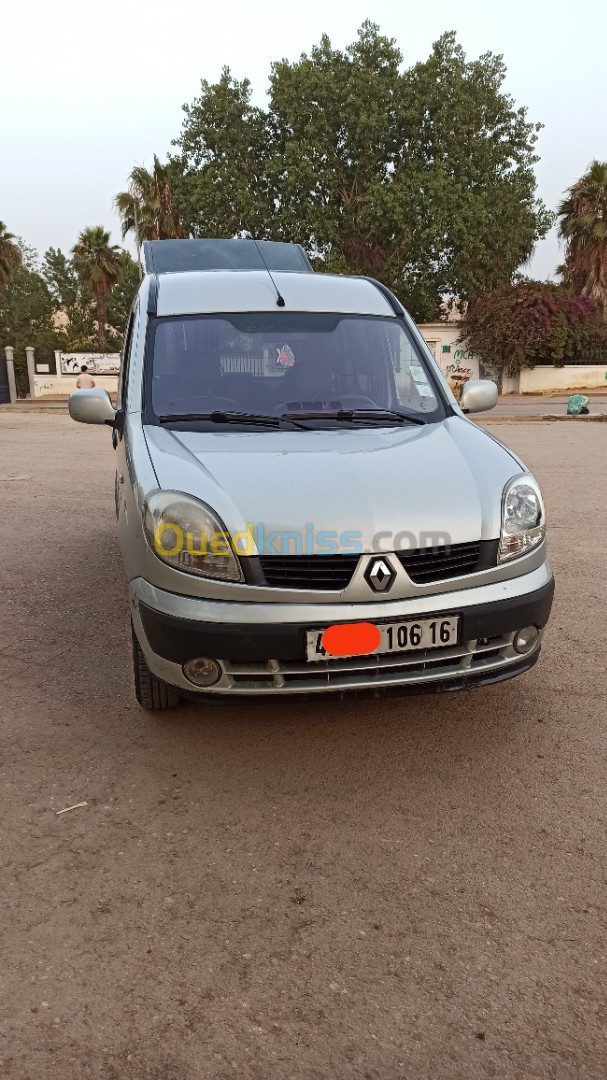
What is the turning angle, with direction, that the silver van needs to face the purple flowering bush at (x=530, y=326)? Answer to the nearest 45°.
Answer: approximately 180°

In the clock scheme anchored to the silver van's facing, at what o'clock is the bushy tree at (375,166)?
The bushy tree is roughly at 6 o'clock from the silver van.

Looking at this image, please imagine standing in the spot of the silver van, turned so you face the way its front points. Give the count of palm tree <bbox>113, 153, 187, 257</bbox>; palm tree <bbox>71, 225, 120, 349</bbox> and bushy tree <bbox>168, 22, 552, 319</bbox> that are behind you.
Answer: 3

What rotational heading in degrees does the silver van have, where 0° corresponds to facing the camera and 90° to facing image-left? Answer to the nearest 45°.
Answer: approximately 0°

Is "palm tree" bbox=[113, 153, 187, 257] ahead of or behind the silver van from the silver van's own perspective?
behind

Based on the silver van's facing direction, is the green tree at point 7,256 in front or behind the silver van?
behind

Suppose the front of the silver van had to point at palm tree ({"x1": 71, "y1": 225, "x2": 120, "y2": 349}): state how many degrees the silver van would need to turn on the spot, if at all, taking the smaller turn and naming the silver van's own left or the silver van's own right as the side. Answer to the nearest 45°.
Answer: approximately 180°

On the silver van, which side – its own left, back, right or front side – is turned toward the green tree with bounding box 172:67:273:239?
back

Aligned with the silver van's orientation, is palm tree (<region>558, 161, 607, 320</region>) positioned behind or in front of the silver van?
behind
